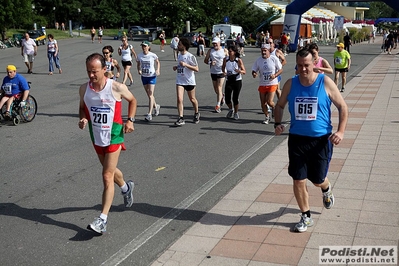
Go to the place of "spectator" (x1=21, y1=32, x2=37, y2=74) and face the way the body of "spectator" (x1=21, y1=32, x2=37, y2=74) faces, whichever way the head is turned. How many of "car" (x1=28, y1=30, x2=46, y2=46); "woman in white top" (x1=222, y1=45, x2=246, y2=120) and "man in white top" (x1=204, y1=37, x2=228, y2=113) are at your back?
1

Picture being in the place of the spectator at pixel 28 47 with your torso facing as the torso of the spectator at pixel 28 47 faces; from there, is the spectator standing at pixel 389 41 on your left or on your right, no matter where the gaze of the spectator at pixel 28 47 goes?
on your left

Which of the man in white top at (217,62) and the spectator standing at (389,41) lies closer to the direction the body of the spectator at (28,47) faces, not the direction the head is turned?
the man in white top

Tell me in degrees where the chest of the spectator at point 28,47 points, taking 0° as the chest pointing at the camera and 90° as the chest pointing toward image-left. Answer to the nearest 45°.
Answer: approximately 0°

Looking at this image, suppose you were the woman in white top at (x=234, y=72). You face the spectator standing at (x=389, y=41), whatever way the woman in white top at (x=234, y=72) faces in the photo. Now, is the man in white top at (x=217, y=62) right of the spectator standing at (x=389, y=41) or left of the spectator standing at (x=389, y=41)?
left

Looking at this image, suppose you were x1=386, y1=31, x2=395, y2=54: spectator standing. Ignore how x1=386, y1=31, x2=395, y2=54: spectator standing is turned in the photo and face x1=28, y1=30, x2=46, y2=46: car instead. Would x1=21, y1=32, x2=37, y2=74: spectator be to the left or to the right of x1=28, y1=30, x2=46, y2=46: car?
left

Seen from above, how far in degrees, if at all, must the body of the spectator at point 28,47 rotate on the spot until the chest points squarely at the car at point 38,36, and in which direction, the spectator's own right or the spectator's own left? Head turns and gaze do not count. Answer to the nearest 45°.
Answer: approximately 180°

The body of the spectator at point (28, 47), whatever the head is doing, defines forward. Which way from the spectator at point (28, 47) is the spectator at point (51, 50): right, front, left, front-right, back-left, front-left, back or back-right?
left

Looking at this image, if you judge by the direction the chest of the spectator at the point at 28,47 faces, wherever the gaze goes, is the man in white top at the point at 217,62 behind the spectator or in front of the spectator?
in front
